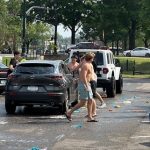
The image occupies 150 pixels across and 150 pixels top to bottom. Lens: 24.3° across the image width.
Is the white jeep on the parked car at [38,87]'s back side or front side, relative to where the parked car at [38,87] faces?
on the front side

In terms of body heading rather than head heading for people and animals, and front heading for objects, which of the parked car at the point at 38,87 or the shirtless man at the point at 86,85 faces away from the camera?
the parked car

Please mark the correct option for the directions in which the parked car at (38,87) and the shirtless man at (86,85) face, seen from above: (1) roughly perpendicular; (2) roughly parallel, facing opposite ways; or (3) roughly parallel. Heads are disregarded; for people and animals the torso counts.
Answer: roughly perpendicular

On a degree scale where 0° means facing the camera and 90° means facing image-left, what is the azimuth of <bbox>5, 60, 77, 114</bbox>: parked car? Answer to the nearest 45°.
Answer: approximately 180°

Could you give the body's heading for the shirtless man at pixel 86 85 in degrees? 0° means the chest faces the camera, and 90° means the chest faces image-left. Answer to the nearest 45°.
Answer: approximately 270°

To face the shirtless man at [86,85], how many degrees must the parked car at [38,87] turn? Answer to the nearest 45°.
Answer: approximately 135° to its right
